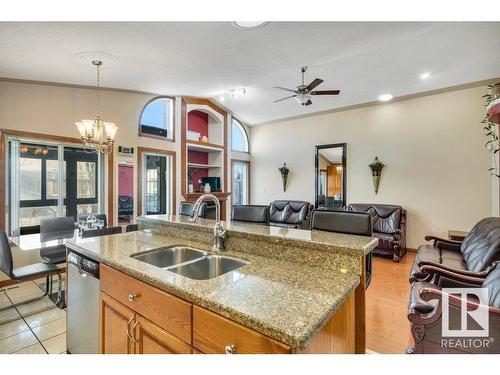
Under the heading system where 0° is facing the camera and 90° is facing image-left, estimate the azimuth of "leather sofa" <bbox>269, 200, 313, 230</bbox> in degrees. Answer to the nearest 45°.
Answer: approximately 45°

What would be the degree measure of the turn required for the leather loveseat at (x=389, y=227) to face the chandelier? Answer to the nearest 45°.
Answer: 0° — it already faces it

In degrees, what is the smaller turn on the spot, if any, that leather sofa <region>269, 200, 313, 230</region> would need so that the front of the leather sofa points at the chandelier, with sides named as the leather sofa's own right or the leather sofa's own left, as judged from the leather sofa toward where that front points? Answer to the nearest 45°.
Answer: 0° — it already faces it

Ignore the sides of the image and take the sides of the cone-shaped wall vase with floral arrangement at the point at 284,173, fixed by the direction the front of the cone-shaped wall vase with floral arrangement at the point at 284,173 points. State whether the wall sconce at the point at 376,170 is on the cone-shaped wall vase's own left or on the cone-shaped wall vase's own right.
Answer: on the cone-shaped wall vase's own left

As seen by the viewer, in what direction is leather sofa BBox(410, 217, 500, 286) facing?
to the viewer's left

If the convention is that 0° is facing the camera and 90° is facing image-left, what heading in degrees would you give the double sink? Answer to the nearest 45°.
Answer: approximately 45°

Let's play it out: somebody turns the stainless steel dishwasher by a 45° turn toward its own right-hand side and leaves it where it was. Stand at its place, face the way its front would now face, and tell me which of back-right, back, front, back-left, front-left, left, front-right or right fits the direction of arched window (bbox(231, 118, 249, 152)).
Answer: back-right

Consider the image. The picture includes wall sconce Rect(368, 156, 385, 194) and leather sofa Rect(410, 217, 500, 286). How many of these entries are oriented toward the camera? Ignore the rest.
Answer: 1

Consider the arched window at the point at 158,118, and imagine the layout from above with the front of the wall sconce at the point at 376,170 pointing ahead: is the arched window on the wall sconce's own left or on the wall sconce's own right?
on the wall sconce's own right

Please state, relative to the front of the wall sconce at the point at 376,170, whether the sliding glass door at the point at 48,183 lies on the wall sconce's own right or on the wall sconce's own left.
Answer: on the wall sconce's own right
